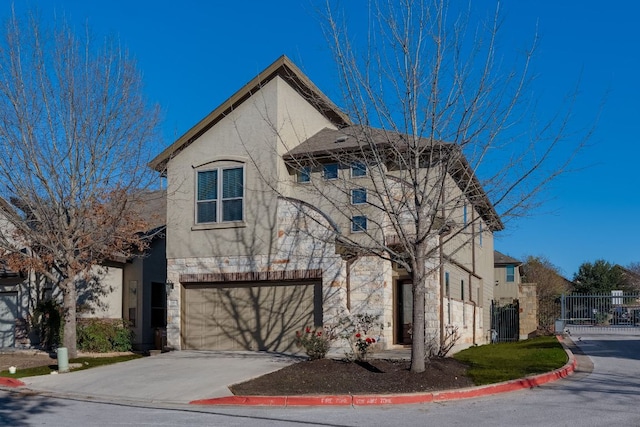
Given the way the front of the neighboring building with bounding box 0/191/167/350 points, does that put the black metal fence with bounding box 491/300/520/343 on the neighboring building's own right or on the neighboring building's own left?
on the neighboring building's own left

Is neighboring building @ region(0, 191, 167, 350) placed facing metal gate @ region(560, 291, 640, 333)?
no

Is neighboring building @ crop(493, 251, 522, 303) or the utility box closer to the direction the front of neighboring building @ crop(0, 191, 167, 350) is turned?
the utility box

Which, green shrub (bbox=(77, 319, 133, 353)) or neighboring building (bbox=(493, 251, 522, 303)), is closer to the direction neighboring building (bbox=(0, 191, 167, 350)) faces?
the green shrub

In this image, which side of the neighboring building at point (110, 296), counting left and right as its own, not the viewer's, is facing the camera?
front

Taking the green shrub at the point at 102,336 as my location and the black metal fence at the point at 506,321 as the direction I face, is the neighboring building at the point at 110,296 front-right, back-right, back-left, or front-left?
front-left

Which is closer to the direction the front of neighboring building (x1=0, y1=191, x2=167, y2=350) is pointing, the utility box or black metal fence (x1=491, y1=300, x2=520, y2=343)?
the utility box

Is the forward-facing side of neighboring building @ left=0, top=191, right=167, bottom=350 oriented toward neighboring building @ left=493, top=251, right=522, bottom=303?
no

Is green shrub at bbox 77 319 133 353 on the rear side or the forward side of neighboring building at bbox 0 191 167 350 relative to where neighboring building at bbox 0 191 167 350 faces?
on the forward side

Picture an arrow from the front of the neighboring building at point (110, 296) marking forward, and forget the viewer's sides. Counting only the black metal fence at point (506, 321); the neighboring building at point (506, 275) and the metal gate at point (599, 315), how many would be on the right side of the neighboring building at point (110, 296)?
0
